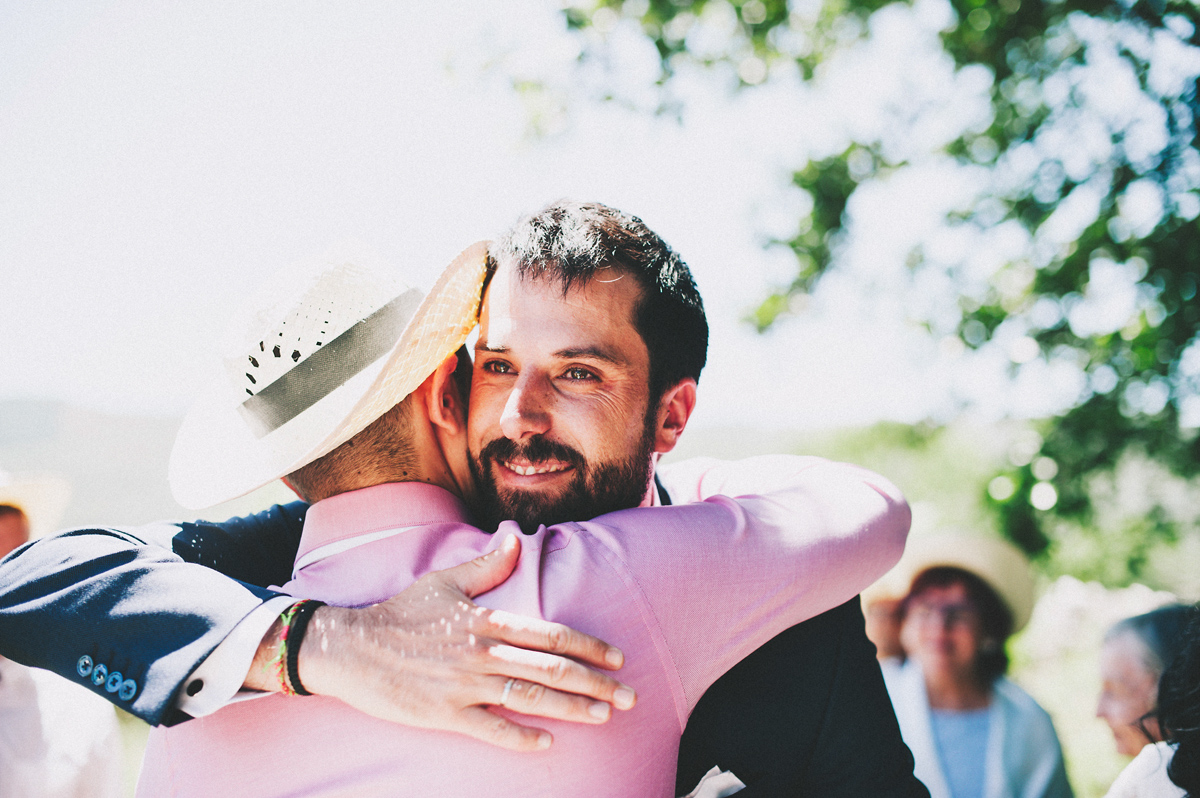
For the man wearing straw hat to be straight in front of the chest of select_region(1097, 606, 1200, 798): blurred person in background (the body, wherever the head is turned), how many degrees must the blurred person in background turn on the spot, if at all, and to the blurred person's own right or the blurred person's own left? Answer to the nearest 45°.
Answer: approximately 45° to the blurred person's own left

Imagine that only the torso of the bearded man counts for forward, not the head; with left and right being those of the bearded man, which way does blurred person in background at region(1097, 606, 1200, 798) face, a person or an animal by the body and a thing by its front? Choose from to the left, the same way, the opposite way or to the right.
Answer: to the right

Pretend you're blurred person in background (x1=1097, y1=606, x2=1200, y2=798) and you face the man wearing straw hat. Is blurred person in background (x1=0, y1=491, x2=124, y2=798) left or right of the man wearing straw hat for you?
right

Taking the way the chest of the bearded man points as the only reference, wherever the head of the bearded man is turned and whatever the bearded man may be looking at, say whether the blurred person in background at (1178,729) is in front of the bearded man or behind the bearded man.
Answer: behind

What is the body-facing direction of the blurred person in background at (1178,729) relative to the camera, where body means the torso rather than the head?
to the viewer's left

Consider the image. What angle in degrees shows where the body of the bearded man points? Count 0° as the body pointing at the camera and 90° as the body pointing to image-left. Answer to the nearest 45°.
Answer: approximately 45°

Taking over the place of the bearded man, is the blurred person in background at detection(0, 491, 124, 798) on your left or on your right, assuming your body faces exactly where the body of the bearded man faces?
on your right
